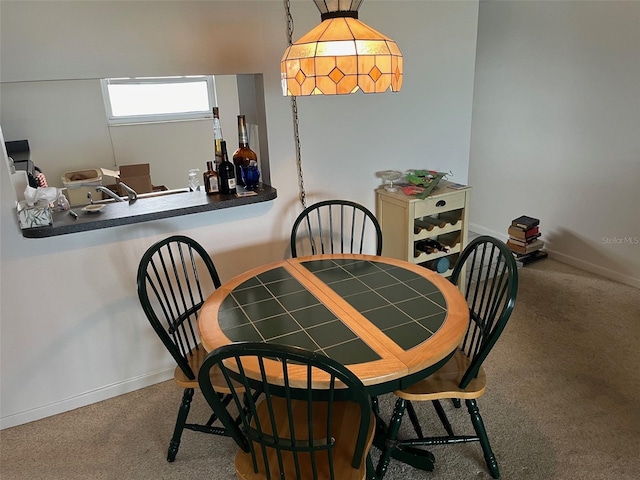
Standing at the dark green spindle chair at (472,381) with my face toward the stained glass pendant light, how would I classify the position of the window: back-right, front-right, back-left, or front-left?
front-right

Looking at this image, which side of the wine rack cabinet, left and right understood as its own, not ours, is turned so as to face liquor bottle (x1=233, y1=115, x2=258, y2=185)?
right

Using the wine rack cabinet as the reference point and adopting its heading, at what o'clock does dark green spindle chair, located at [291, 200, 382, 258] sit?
The dark green spindle chair is roughly at 4 o'clock from the wine rack cabinet.

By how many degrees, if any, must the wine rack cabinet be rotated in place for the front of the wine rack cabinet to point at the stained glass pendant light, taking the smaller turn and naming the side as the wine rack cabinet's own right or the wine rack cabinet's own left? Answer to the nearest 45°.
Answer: approximately 45° to the wine rack cabinet's own right

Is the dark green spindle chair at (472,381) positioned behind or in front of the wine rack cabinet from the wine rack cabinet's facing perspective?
in front

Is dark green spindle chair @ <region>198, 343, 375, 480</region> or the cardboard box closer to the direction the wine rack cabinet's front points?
the dark green spindle chair

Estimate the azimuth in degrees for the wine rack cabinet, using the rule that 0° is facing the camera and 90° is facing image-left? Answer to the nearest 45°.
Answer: approximately 315°

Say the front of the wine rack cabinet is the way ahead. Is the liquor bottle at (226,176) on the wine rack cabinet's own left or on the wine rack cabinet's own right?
on the wine rack cabinet's own right

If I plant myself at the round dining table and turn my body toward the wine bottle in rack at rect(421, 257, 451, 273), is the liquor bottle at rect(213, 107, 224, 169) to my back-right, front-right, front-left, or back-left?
front-left

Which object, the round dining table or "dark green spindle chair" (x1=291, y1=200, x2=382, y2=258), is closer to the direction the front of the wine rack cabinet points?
the round dining table

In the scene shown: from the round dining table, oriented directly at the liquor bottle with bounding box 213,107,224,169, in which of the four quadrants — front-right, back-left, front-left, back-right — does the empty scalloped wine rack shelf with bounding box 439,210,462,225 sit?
front-right

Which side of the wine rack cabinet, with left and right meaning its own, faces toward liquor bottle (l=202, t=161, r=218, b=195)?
right

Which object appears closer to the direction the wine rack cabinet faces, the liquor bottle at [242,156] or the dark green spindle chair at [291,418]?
the dark green spindle chair
